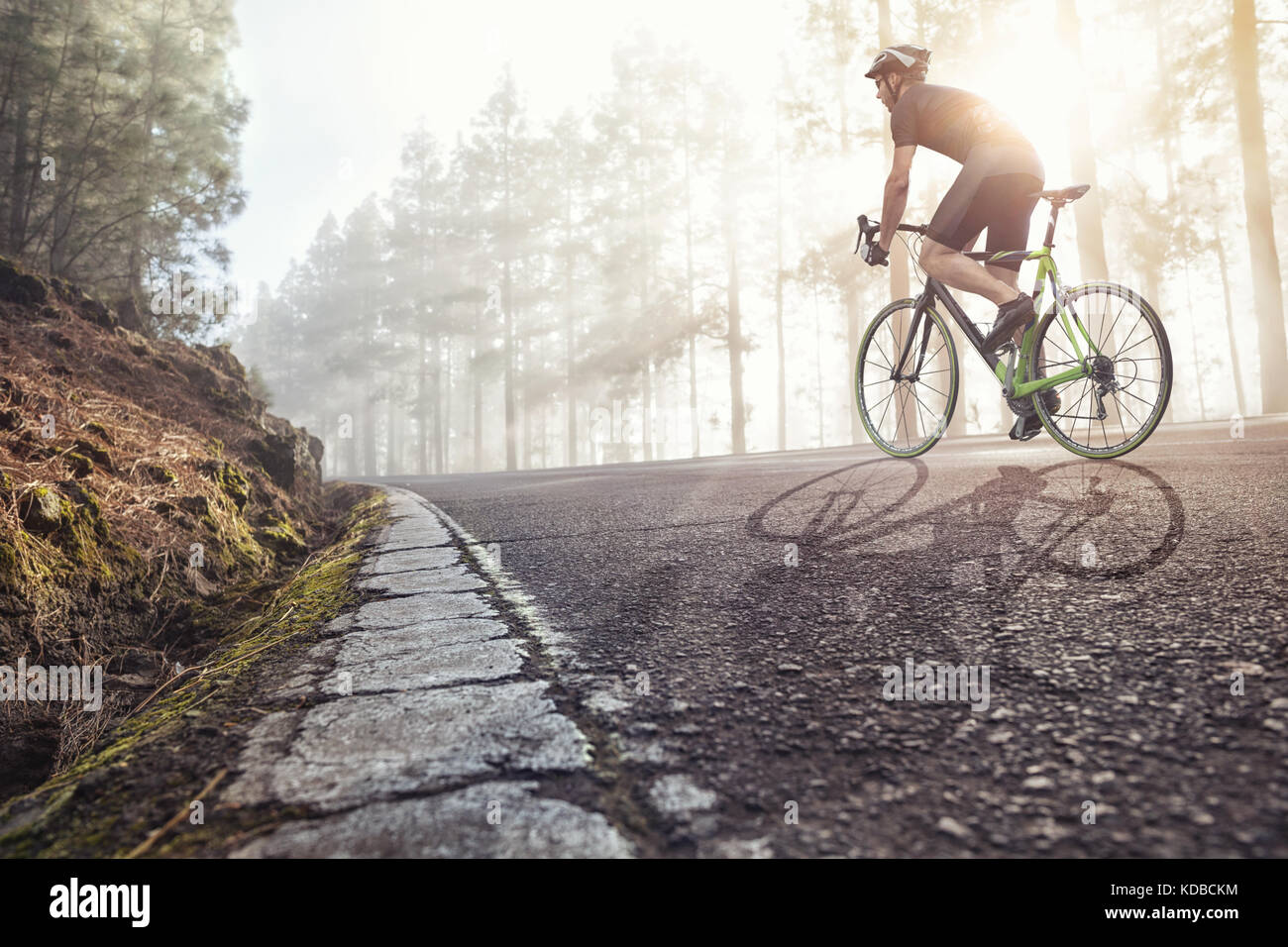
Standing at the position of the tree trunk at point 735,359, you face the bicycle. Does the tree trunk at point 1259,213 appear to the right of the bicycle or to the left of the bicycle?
left

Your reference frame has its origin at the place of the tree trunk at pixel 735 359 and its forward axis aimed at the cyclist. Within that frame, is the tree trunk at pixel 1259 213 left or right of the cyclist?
left

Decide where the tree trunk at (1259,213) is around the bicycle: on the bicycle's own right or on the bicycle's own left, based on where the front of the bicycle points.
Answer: on the bicycle's own right

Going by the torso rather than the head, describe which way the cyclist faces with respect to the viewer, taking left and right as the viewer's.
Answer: facing away from the viewer and to the left of the viewer

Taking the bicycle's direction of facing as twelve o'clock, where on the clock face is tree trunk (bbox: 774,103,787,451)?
The tree trunk is roughly at 1 o'clock from the bicycle.

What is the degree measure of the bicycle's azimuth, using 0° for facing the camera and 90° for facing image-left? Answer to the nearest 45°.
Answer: approximately 135°
